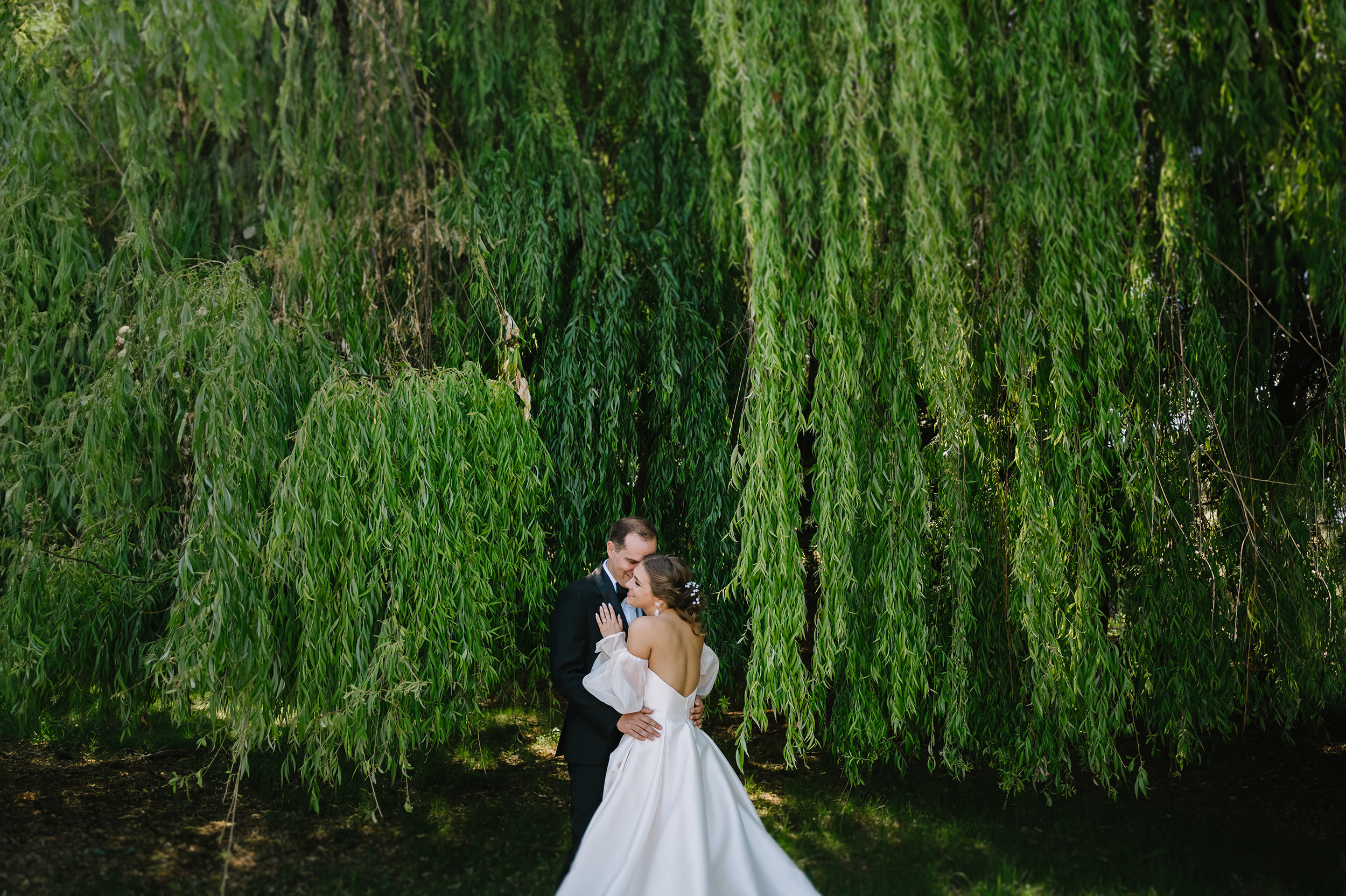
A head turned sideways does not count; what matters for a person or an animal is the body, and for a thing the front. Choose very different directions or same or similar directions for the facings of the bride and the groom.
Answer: very different directions

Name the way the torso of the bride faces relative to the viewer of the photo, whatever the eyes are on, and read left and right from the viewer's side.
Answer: facing away from the viewer and to the left of the viewer

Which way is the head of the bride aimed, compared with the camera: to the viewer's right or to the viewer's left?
to the viewer's left

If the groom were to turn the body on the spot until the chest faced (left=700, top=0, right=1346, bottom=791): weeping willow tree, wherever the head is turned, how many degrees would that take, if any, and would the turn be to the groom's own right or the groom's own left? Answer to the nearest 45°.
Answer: approximately 45° to the groom's own left

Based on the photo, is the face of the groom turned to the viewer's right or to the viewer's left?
to the viewer's right

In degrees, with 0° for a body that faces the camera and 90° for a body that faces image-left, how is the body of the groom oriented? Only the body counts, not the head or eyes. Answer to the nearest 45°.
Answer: approximately 315°
